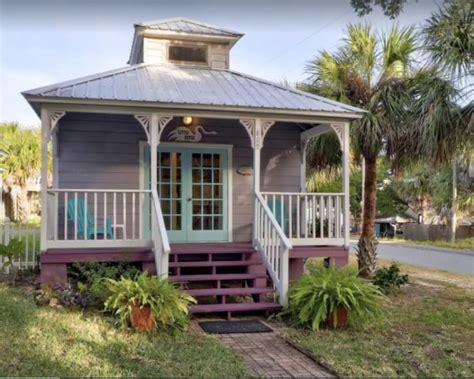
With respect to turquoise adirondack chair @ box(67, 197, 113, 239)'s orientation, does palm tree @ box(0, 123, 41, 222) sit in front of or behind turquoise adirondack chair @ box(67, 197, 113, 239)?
behind

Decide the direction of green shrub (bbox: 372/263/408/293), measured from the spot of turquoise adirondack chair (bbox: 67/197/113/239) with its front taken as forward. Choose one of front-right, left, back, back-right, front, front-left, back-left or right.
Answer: front-left

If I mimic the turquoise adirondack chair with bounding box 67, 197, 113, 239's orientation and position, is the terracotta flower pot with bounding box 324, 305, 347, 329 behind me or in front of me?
in front

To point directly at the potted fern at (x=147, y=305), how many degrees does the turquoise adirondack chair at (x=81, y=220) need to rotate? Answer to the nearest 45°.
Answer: approximately 45° to its right

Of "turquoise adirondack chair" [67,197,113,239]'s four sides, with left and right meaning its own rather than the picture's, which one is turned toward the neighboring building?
left

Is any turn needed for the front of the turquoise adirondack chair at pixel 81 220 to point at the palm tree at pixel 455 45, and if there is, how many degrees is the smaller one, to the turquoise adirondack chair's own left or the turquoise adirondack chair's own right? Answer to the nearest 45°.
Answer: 0° — it already faces it

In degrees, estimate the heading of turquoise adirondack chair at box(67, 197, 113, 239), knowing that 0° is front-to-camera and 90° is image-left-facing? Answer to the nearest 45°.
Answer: approximately 315°

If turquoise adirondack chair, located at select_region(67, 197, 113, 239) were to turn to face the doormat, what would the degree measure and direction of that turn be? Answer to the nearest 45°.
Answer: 0° — it already faces it
